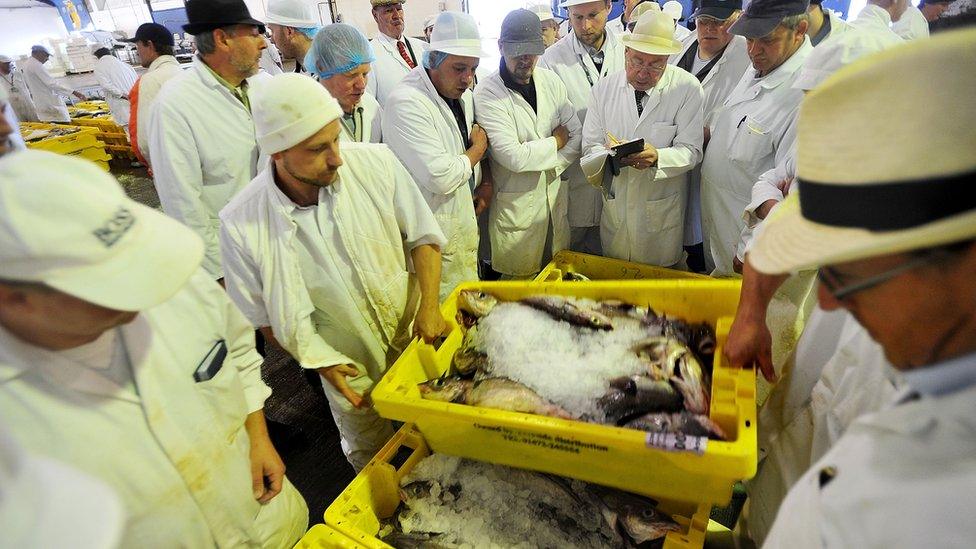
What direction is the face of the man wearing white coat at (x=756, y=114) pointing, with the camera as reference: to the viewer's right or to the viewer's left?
to the viewer's left

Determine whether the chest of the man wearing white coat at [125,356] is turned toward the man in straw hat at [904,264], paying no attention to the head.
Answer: yes

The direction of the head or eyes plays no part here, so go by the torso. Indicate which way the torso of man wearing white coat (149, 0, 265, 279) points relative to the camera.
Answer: to the viewer's right

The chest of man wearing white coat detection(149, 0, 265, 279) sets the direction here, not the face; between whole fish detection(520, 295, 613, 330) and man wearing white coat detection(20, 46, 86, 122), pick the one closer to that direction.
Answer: the whole fish

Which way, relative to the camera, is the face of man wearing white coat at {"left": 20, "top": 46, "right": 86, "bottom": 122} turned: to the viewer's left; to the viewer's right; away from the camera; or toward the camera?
to the viewer's right

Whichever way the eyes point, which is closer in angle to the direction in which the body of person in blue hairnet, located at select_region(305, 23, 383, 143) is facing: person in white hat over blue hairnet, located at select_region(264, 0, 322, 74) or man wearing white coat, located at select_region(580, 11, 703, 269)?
the man wearing white coat

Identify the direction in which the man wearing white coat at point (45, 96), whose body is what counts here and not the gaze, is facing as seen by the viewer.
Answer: to the viewer's right
